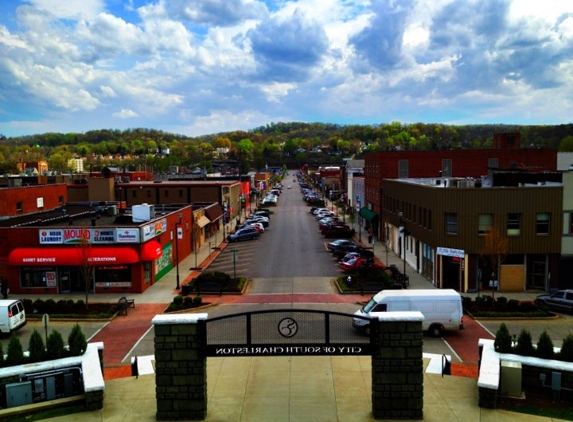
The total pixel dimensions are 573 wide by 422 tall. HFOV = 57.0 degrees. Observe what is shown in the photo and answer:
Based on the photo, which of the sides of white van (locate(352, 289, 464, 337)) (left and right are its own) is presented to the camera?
left

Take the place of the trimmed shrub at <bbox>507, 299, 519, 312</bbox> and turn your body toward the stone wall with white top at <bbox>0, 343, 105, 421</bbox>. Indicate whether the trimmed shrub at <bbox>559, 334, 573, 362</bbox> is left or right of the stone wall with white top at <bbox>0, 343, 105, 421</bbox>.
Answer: left

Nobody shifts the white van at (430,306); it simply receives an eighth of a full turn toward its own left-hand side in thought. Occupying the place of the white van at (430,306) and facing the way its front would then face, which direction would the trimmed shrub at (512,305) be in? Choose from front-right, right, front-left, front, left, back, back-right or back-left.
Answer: back

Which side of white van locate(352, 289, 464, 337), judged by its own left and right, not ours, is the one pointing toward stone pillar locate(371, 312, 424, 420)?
left

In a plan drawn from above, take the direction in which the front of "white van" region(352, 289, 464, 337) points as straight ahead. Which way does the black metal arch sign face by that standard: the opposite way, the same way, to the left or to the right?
to the right

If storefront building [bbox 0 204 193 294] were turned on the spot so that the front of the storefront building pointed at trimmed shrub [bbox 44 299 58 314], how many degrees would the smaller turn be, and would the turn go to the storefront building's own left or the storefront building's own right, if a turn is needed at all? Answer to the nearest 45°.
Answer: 0° — it already faces it

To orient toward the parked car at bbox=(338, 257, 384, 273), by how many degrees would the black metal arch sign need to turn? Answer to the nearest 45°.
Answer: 0° — it already faces it

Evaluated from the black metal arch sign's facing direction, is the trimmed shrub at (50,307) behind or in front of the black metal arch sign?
in front

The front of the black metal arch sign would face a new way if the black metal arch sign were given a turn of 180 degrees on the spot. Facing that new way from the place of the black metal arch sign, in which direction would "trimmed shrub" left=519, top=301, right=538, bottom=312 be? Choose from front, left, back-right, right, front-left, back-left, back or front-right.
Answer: back-left

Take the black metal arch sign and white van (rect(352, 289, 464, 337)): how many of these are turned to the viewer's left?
1

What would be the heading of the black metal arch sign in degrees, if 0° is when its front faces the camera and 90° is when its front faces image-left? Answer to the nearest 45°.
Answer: approximately 180°

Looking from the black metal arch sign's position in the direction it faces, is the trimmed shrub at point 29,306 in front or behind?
in front

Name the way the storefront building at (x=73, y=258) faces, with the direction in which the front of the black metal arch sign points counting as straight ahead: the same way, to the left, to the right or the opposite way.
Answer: the opposite way

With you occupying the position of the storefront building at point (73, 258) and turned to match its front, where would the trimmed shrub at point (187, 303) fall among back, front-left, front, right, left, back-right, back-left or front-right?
front-left

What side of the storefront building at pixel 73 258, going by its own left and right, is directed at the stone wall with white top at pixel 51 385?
front

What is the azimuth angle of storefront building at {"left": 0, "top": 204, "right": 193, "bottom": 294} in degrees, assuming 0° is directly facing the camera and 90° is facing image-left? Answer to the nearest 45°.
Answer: approximately 0°

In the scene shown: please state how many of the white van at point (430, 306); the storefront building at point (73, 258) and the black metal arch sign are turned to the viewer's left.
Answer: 1
